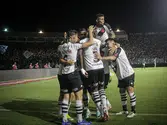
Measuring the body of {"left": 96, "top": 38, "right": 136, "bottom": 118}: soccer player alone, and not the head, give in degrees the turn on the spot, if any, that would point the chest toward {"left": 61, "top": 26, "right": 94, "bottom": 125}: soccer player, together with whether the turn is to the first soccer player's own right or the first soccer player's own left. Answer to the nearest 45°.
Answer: approximately 45° to the first soccer player's own left

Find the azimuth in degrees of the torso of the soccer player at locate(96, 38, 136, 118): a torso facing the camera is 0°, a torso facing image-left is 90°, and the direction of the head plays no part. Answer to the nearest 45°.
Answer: approximately 90°

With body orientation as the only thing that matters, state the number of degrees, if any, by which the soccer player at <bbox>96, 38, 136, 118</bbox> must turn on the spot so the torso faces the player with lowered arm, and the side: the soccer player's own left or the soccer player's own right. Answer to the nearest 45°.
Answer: approximately 45° to the soccer player's own left
